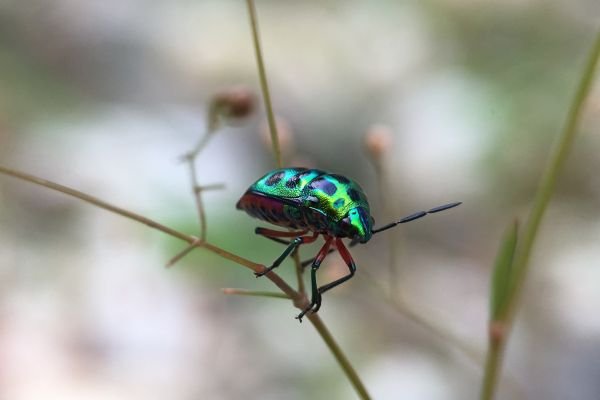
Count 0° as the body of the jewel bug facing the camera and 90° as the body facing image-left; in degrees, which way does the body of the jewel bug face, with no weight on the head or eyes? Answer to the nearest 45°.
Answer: approximately 270°
